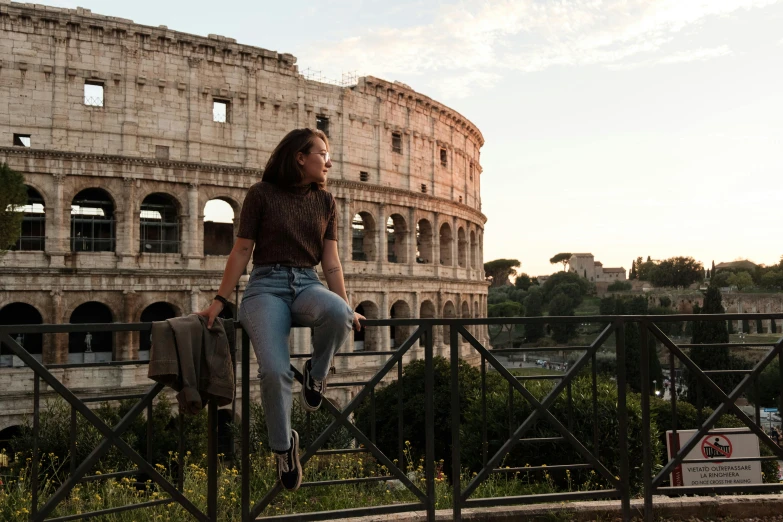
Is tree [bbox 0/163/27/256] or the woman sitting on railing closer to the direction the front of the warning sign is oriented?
the woman sitting on railing

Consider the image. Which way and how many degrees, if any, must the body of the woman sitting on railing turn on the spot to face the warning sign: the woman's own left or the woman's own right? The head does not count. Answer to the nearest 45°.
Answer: approximately 90° to the woman's own left

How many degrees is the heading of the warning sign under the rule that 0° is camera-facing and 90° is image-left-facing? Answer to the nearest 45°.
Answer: approximately 0°

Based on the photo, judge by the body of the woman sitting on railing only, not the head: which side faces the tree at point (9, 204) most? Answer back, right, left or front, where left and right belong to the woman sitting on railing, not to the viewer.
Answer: back

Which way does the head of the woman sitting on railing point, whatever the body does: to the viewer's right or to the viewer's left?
to the viewer's right

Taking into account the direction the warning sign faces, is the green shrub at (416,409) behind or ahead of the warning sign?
behind

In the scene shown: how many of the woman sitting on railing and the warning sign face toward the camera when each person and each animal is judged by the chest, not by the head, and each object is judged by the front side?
2

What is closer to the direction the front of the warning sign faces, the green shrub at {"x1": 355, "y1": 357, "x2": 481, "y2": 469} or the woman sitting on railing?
the woman sitting on railing
